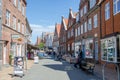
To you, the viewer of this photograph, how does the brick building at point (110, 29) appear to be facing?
facing the viewer and to the left of the viewer

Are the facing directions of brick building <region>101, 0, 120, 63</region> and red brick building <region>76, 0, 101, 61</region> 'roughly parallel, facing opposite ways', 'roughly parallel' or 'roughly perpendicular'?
roughly parallel

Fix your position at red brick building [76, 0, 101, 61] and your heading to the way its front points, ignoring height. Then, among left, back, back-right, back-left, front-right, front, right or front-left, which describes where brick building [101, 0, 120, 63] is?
front-left

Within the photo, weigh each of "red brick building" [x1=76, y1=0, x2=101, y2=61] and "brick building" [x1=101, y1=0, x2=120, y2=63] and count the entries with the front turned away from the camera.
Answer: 0

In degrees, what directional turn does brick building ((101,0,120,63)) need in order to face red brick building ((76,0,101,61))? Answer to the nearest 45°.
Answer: approximately 135° to its right
